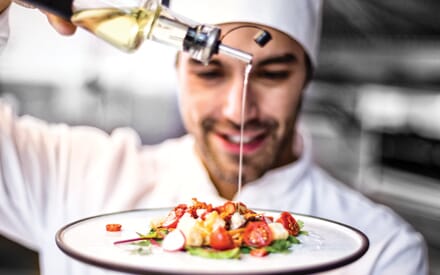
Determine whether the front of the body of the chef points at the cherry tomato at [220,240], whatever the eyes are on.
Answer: yes

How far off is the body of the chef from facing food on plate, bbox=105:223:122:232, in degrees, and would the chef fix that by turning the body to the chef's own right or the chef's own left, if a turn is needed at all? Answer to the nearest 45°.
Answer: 0° — they already face it

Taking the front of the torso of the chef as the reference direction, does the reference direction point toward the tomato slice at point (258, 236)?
yes

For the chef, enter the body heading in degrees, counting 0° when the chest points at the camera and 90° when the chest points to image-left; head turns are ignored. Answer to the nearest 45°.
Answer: approximately 0°

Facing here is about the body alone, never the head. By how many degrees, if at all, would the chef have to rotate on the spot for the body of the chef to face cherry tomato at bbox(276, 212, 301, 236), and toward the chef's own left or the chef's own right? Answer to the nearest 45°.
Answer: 0° — they already face it

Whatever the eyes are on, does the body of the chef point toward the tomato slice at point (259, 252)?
yes
